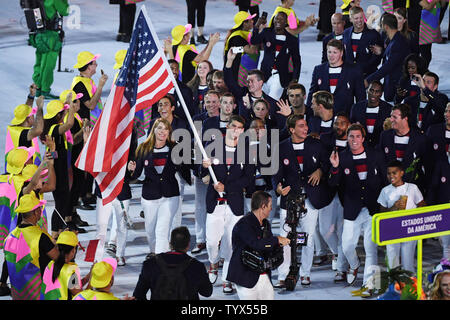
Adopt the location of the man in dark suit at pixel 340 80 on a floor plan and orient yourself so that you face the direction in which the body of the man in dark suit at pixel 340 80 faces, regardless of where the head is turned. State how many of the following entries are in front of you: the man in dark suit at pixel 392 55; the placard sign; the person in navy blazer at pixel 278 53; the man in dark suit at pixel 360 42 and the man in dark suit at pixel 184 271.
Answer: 2

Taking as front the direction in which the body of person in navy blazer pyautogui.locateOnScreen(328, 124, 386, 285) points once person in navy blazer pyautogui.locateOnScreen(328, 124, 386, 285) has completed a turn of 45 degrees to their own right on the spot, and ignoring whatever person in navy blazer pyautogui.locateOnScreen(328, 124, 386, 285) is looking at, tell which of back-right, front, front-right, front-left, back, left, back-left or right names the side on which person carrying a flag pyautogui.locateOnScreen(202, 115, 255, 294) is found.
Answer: front-right

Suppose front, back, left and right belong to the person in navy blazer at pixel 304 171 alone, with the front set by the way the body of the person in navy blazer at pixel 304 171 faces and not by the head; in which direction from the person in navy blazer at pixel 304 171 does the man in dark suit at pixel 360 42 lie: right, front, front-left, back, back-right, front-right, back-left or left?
back

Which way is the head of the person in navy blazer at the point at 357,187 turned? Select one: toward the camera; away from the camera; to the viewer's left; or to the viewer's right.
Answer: toward the camera

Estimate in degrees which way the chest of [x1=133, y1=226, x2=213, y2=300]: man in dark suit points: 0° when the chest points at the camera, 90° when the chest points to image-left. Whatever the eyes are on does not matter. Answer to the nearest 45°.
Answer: approximately 180°

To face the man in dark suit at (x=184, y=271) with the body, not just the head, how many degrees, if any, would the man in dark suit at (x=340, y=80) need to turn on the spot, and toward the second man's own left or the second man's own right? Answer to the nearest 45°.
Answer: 0° — they already face them

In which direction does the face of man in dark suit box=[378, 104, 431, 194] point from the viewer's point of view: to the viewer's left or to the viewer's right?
to the viewer's left

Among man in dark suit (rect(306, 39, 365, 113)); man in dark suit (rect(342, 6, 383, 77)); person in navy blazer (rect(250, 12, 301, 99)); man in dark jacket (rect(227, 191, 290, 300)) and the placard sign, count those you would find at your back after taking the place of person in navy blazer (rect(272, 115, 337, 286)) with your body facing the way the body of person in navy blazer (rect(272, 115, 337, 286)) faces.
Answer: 3

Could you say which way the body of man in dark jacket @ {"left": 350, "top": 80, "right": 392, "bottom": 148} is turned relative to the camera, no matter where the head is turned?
toward the camera

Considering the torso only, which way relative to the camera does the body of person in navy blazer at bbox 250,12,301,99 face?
toward the camera

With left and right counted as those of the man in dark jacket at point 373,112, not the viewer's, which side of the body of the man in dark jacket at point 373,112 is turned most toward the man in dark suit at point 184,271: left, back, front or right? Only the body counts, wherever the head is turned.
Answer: front

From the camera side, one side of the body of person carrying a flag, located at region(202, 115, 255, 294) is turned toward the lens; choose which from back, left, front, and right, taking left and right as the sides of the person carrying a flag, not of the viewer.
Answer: front

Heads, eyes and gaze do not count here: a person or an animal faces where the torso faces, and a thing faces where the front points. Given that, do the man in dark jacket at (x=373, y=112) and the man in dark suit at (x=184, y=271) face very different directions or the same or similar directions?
very different directions

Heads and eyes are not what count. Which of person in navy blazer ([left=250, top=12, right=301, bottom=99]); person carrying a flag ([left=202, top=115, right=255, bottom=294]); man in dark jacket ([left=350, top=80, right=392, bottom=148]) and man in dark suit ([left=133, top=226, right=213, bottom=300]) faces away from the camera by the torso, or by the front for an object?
man in dark suit ([left=133, top=226, right=213, bottom=300])

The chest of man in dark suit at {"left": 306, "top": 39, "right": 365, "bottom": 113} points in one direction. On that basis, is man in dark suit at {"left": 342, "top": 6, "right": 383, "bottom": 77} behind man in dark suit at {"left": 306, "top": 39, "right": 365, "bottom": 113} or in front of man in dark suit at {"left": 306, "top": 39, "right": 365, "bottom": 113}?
behind

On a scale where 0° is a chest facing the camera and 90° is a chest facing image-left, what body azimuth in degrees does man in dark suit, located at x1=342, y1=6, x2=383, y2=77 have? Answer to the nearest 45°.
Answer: approximately 0°

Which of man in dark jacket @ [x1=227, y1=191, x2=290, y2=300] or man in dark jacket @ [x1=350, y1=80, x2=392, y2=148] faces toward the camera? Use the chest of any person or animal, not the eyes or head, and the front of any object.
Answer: man in dark jacket @ [x1=350, y1=80, x2=392, y2=148]

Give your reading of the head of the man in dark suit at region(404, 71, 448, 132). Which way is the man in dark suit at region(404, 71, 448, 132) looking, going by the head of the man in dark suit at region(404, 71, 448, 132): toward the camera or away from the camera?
toward the camera

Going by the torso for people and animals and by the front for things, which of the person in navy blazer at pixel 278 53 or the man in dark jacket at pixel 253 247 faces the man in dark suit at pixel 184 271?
the person in navy blazer at pixel 278 53

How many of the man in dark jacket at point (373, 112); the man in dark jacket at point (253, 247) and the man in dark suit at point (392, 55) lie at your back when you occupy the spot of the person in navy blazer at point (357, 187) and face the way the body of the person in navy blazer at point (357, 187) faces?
2
